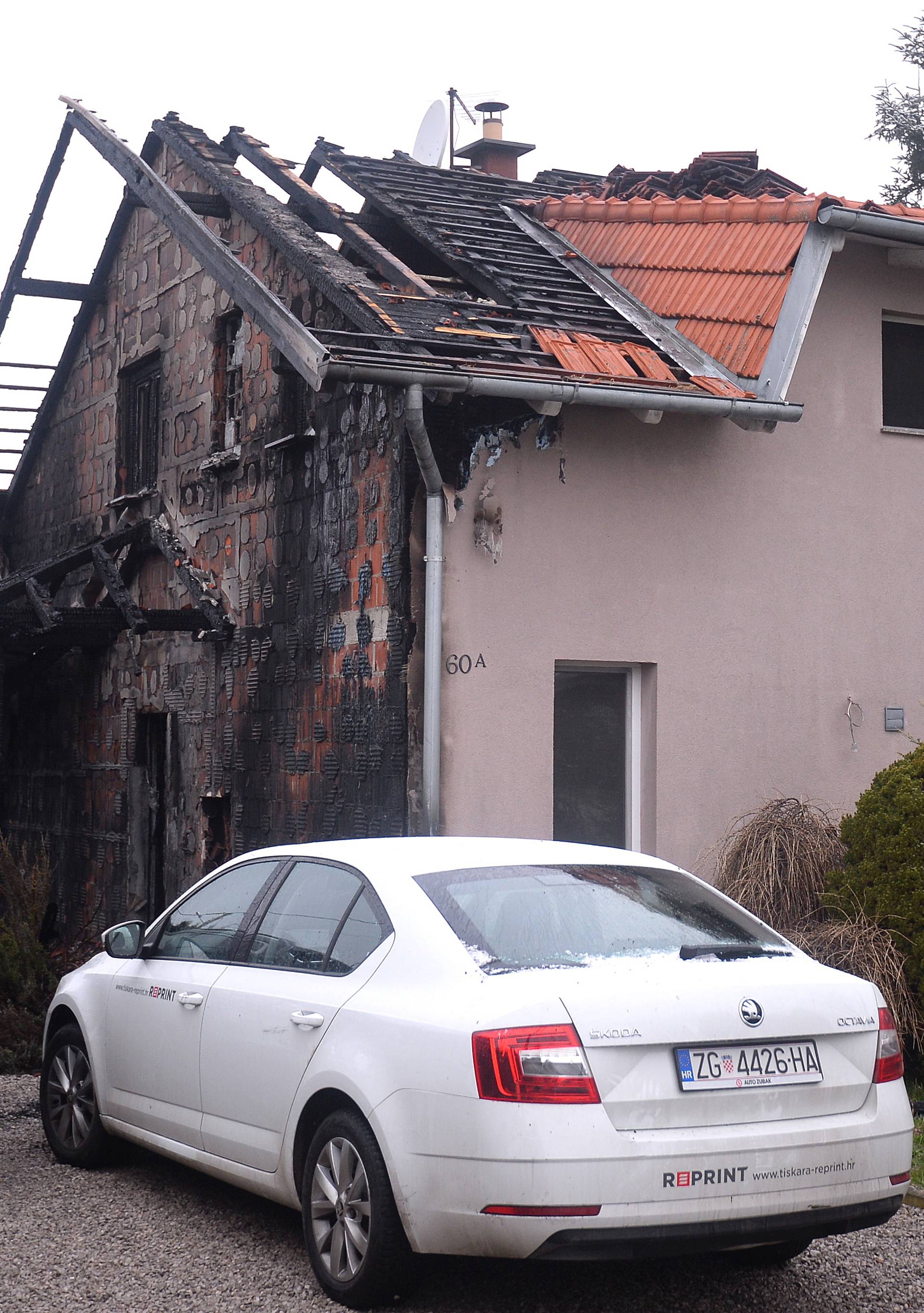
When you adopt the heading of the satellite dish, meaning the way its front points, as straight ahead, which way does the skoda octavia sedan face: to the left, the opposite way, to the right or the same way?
to the right

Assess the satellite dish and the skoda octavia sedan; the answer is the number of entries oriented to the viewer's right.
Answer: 0

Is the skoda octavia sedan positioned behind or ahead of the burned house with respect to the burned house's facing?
ahead

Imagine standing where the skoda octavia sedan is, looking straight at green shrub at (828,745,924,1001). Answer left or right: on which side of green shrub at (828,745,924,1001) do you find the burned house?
left

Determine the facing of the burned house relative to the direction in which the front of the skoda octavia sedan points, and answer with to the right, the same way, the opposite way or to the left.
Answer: the opposite way

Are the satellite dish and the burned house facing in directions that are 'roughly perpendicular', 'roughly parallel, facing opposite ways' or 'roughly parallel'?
roughly perpendicular

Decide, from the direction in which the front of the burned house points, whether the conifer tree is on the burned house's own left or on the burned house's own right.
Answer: on the burned house's own left

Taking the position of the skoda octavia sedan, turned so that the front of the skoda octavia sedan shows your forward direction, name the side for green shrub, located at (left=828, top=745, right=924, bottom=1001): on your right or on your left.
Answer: on your right

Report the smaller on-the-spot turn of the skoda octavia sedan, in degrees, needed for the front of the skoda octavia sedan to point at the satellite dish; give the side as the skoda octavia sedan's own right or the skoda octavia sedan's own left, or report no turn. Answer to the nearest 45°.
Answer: approximately 45° to the skoda octavia sedan's own right

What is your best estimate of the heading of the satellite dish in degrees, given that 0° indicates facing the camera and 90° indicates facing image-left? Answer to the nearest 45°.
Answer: approximately 45°

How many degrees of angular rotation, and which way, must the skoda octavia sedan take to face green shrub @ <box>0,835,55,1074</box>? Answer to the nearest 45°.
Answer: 0° — it already faces it

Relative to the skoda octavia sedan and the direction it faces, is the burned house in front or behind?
in front

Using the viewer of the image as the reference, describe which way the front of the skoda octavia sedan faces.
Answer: facing away from the viewer and to the left of the viewer
